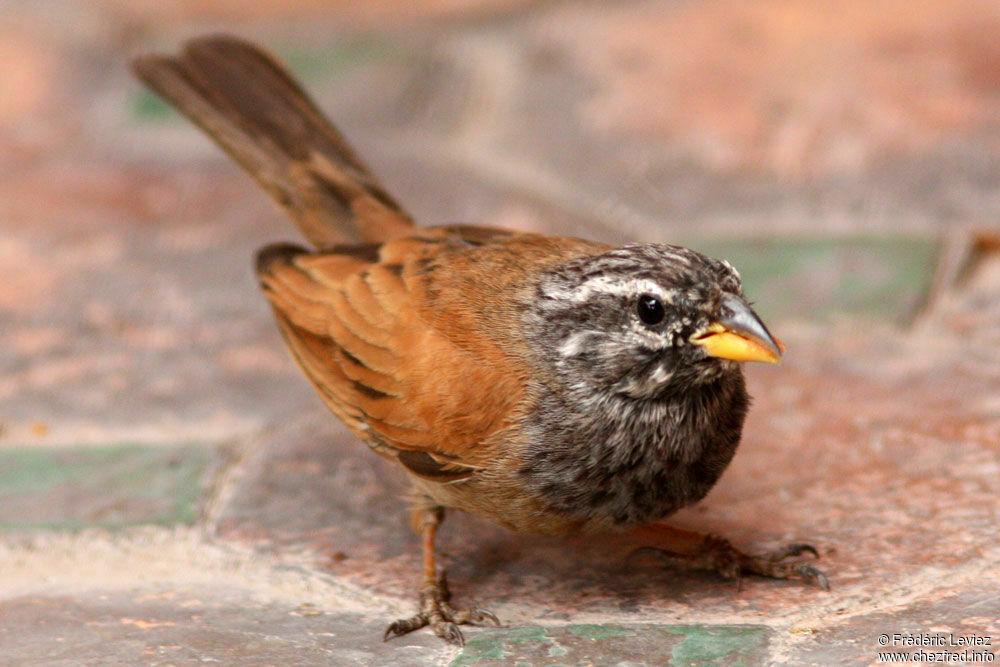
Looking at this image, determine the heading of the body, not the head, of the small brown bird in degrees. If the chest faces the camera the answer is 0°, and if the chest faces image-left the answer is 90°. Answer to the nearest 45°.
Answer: approximately 315°
